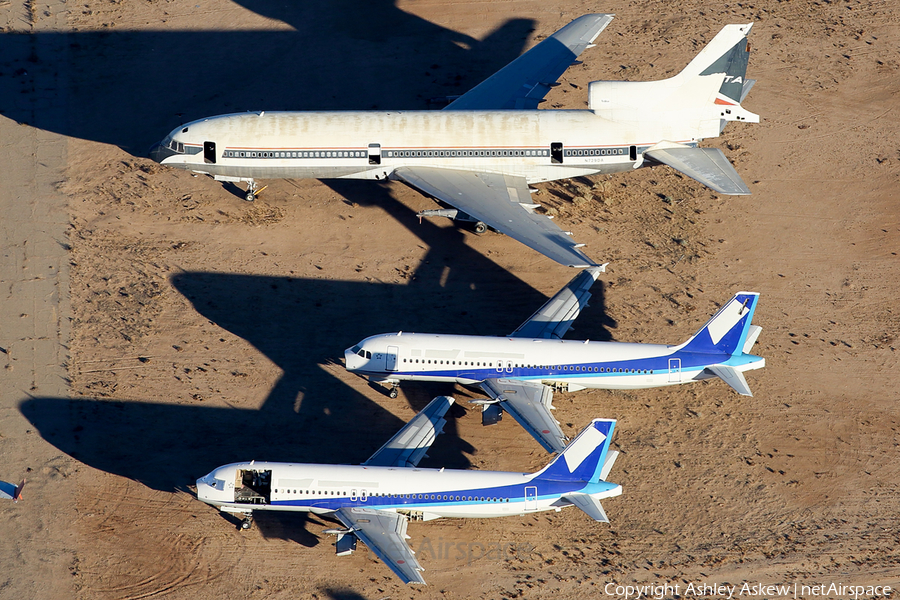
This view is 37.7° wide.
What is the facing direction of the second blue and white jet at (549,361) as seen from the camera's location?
facing to the left of the viewer

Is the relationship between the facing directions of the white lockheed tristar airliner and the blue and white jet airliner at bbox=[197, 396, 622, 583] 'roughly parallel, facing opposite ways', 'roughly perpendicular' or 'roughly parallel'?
roughly parallel

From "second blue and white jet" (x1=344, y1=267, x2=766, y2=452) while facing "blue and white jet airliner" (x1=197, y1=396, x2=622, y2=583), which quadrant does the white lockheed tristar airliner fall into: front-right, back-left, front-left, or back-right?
back-right

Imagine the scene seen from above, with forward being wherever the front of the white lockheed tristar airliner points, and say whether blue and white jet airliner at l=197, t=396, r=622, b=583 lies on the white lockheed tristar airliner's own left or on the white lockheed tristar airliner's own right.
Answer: on the white lockheed tristar airliner's own left

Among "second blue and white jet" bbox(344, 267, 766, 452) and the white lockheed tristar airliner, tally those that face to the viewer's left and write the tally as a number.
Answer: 2

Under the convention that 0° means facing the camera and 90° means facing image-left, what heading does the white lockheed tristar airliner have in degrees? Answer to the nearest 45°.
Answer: approximately 90°

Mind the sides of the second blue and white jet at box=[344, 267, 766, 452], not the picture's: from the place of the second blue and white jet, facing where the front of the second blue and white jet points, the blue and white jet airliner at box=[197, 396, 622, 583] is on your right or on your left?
on your left

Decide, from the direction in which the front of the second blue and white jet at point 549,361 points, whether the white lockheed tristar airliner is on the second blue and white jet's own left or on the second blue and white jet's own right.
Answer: on the second blue and white jet's own right

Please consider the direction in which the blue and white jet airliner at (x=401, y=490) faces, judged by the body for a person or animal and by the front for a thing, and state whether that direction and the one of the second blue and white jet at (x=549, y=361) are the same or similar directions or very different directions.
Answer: same or similar directions

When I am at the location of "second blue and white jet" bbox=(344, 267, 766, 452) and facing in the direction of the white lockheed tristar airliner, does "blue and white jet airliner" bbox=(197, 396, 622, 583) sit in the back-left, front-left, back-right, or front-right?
back-left

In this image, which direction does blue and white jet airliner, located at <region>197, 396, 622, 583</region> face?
to the viewer's left

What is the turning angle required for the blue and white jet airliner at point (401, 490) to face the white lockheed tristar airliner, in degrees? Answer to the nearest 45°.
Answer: approximately 90° to its right

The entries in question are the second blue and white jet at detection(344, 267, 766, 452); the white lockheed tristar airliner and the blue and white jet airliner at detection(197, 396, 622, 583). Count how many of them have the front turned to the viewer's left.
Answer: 3

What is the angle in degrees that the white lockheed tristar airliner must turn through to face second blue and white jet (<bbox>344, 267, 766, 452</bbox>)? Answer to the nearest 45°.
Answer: approximately 90° to its left

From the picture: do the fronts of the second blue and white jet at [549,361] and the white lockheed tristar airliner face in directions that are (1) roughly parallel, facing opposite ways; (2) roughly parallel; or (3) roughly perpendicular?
roughly parallel
